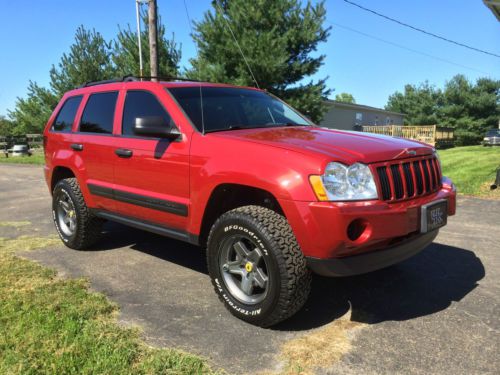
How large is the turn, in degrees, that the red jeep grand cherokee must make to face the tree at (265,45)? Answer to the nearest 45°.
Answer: approximately 135° to its left

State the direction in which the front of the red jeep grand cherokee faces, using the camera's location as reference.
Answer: facing the viewer and to the right of the viewer

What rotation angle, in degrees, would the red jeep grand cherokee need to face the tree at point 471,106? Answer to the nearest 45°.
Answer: approximately 90° to its left

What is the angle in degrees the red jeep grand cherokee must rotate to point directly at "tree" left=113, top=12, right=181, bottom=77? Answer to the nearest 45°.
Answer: approximately 135° to its left

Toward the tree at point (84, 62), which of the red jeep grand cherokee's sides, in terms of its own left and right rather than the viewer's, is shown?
back

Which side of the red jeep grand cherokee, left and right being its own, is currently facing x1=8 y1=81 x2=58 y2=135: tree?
back

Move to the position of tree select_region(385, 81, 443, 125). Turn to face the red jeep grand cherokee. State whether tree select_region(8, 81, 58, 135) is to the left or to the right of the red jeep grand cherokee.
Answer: right

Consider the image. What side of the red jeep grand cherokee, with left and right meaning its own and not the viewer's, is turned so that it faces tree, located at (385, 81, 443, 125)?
left
